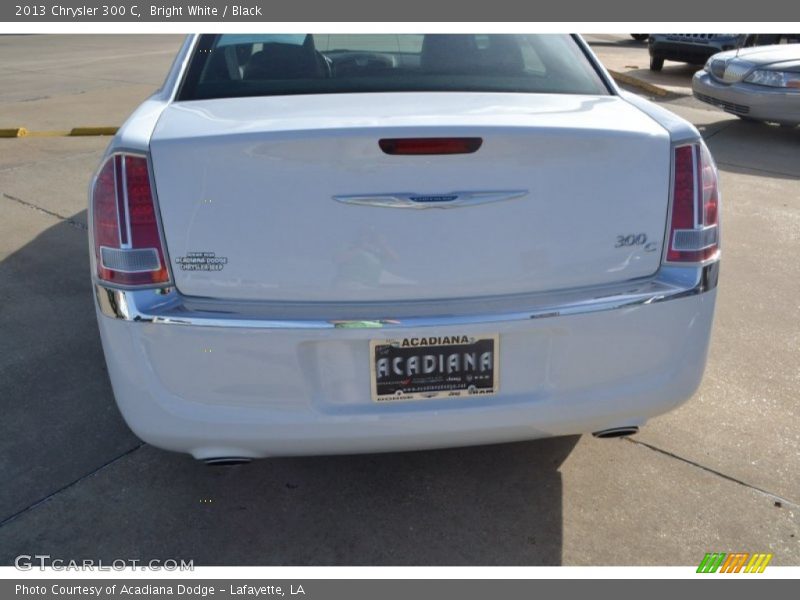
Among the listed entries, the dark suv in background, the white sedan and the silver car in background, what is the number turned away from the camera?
1

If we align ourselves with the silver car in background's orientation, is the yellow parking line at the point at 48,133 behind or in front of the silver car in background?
in front

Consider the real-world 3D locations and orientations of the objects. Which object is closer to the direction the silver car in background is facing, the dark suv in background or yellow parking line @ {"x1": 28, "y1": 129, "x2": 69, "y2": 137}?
the yellow parking line

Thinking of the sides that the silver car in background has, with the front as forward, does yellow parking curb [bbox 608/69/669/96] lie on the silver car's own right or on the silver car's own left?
on the silver car's own right

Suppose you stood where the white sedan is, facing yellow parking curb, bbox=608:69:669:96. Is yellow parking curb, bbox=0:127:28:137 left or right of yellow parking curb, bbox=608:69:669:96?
left

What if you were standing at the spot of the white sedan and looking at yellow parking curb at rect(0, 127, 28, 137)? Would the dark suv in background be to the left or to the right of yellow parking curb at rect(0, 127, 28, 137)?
right

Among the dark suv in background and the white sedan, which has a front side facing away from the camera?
the white sedan

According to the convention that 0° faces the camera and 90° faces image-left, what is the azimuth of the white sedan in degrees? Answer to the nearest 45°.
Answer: approximately 180°

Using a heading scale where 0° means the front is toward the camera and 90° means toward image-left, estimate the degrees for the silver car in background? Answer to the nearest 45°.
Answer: approximately 45°

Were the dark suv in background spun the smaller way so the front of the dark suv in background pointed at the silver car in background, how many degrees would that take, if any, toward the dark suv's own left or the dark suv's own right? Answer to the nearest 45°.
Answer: approximately 45° to the dark suv's own left

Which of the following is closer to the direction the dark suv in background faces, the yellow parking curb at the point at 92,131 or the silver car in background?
the yellow parking curb

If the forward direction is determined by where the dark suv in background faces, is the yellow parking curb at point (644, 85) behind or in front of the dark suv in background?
in front

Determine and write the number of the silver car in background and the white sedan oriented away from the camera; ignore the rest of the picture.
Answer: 1
